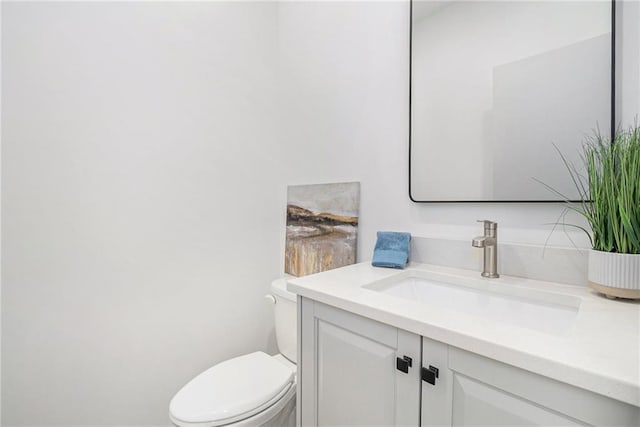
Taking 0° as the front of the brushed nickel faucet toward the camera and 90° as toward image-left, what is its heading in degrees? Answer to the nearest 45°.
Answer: approximately 45°

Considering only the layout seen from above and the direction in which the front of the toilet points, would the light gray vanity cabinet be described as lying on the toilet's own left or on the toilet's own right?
on the toilet's own left

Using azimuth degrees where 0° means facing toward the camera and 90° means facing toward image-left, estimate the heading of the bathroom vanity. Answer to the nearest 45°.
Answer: approximately 45°

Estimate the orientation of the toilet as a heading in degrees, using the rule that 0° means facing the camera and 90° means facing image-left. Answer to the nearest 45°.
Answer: approximately 45°

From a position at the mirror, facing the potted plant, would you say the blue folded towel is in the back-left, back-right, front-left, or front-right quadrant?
back-right

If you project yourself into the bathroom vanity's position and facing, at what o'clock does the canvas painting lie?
The canvas painting is roughly at 3 o'clock from the bathroom vanity.
